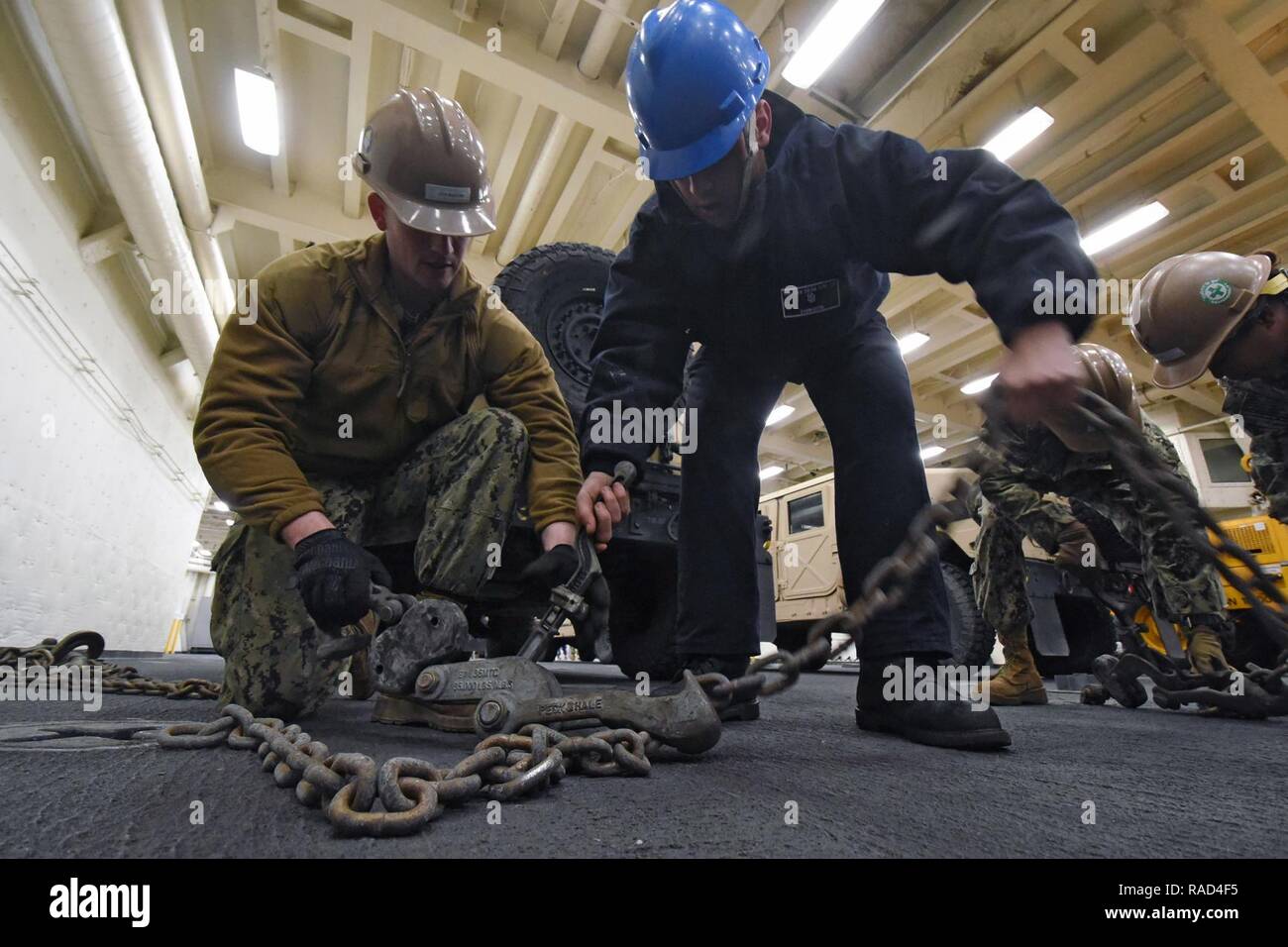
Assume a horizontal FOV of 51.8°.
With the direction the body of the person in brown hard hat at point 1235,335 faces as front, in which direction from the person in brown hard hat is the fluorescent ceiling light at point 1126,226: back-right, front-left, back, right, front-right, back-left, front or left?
right

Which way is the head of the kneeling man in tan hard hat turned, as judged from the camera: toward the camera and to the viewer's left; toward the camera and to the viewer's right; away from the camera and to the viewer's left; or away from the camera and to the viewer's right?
toward the camera and to the viewer's right

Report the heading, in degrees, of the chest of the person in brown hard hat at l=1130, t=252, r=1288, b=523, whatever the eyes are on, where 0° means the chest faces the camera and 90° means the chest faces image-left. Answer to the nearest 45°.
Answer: approximately 90°

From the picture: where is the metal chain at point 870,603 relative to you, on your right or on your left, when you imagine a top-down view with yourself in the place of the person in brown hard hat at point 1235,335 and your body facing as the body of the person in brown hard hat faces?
on your left

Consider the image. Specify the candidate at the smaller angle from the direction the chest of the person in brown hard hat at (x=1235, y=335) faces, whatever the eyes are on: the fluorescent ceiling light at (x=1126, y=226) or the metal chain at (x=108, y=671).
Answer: the metal chain

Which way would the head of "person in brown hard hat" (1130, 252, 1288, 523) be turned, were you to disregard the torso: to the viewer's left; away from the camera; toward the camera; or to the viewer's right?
to the viewer's left
